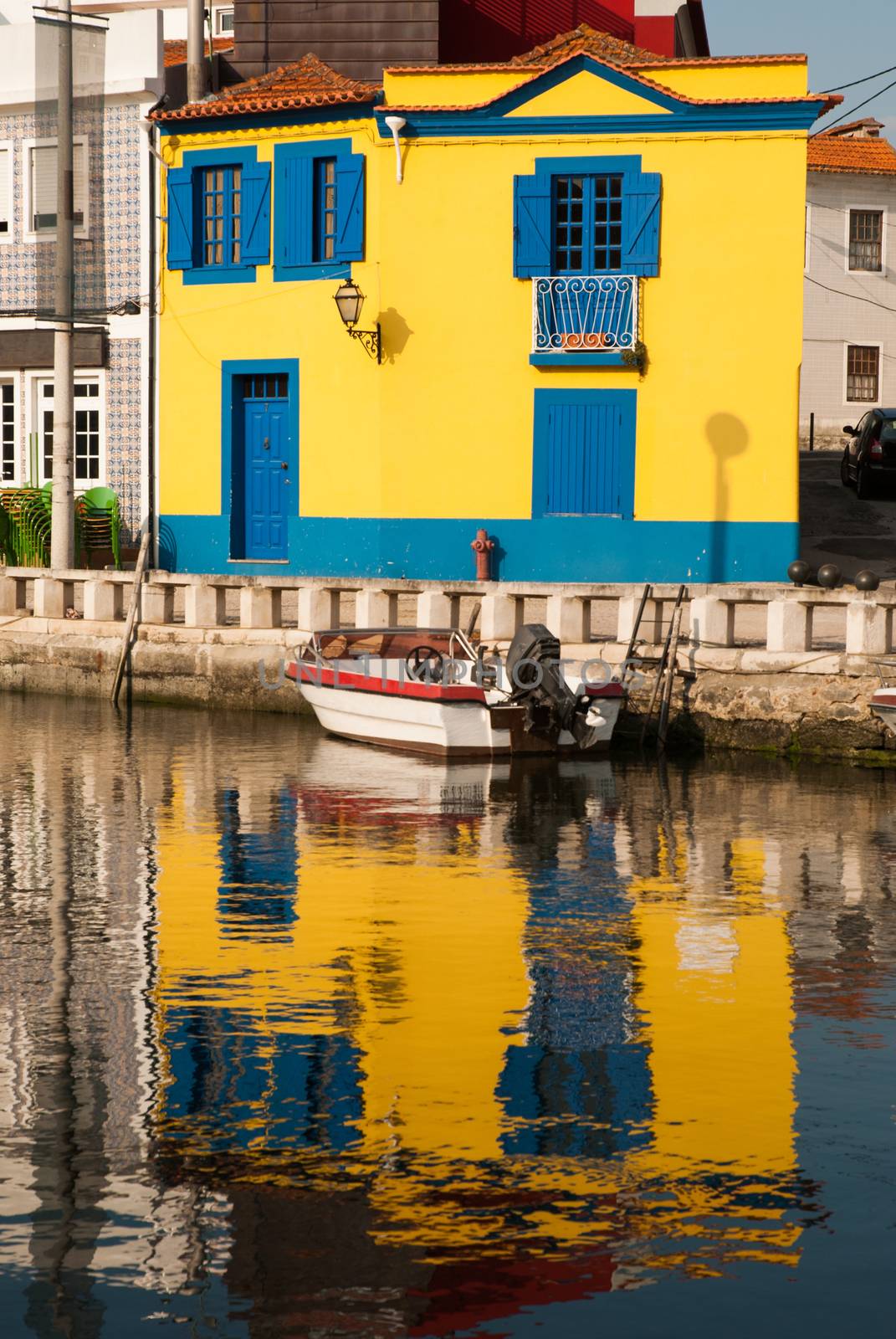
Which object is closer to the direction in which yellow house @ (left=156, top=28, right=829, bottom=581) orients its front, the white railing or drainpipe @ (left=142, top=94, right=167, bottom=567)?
the white railing

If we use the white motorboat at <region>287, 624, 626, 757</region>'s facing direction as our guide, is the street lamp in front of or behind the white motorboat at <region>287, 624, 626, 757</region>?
in front

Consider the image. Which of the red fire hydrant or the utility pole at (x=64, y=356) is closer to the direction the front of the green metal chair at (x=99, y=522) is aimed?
the utility pole

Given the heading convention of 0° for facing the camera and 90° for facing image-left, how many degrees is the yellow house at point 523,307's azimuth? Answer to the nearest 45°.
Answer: approximately 0°

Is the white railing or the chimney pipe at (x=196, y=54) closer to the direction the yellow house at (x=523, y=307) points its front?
the white railing

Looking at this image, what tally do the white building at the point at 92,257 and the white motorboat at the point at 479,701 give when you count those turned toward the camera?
1

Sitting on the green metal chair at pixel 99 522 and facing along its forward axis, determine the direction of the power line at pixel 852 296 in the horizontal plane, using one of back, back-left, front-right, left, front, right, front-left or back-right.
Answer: back-left

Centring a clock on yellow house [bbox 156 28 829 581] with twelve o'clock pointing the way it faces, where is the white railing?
The white railing is roughly at 12 o'clock from the yellow house.

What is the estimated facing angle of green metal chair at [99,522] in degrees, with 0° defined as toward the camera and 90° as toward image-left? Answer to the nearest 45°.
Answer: approximately 0°

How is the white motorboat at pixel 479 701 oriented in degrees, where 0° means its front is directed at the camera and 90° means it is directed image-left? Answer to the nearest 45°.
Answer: approximately 135°

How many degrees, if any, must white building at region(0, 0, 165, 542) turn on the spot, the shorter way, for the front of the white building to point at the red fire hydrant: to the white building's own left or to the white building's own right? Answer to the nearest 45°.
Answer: approximately 45° to the white building's own left

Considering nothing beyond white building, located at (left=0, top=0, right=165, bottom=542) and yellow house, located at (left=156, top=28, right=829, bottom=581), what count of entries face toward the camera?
2

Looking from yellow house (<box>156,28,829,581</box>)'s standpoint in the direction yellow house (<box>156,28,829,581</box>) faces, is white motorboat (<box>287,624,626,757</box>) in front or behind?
in front
